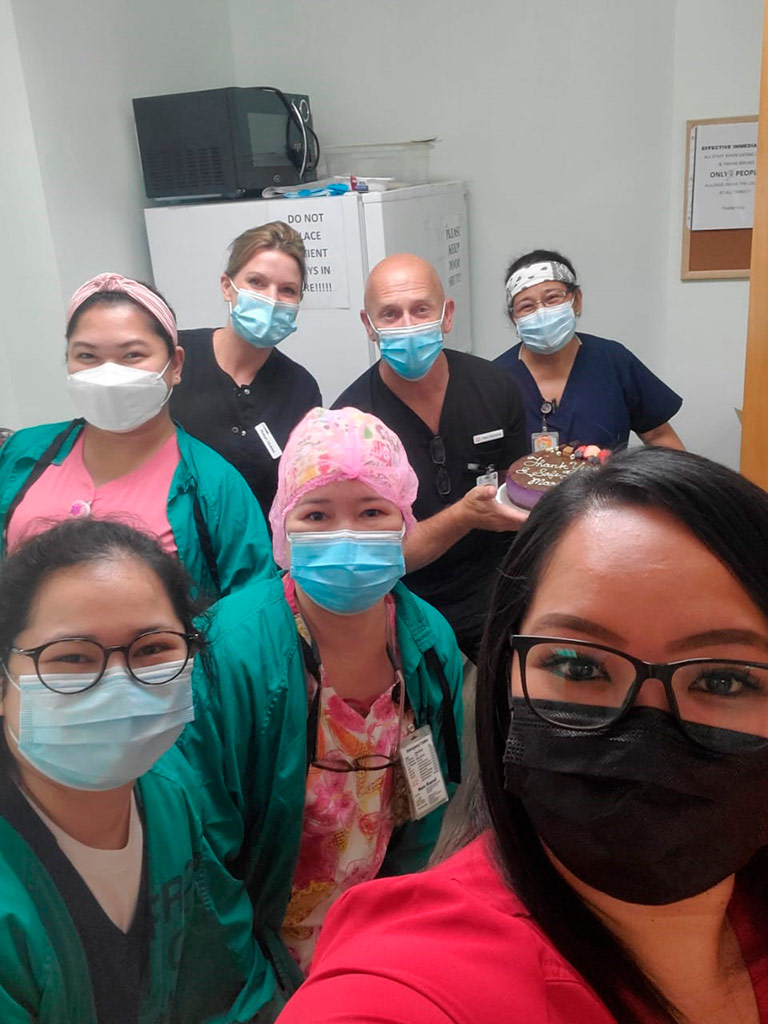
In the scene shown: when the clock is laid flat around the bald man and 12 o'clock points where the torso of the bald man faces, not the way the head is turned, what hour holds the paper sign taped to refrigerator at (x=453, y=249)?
The paper sign taped to refrigerator is roughly at 6 o'clock from the bald man.

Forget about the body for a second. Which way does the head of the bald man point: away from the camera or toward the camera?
toward the camera

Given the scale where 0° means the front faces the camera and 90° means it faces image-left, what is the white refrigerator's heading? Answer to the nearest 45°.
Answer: approximately 315°

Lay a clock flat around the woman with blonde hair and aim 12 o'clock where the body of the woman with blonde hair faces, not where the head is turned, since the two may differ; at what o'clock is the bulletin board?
The bulletin board is roughly at 8 o'clock from the woman with blonde hair.

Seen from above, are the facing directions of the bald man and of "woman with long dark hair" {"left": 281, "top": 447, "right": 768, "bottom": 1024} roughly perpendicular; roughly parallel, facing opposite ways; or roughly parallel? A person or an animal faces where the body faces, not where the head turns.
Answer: roughly parallel

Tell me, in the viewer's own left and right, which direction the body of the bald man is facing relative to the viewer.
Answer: facing the viewer

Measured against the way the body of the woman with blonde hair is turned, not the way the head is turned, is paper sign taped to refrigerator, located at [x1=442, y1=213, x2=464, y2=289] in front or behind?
behind

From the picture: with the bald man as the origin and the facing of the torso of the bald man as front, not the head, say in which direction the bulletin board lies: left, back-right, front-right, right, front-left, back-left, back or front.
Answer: back-left

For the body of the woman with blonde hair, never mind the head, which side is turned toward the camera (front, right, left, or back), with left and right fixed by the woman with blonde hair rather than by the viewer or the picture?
front

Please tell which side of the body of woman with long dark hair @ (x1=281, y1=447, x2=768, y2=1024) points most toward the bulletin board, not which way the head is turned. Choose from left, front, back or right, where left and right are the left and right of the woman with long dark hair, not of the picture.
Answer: back

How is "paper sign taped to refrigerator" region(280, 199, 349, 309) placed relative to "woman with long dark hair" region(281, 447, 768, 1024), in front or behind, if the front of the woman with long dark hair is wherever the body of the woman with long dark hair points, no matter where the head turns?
behind

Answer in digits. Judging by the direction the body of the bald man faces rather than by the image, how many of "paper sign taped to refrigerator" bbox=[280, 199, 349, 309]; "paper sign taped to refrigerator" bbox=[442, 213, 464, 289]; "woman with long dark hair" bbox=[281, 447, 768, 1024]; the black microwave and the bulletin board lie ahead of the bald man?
1

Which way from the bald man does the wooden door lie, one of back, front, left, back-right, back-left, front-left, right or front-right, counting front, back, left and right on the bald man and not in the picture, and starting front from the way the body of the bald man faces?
left

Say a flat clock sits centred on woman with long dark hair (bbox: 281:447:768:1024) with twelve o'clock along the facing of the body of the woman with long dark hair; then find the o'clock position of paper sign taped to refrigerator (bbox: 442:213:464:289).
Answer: The paper sign taped to refrigerator is roughly at 6 o'clock from the woman with long dark hair.

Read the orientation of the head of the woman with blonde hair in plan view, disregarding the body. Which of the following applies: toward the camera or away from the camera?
toward the camera

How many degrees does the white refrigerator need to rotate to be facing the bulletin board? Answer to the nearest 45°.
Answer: approximately 45° to its left

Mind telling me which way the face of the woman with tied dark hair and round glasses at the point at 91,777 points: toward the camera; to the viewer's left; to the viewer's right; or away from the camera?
toward the camera

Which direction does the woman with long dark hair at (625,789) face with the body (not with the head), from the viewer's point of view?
toward the camera
